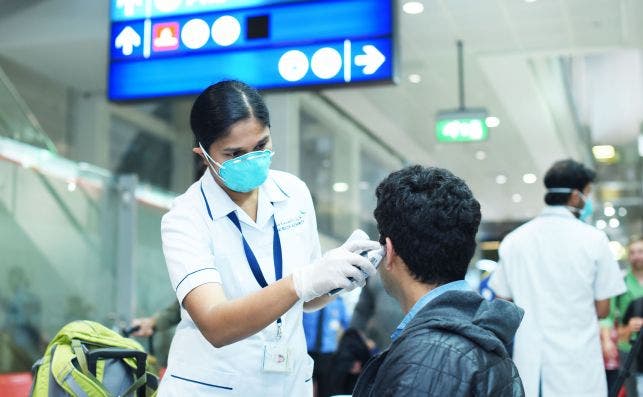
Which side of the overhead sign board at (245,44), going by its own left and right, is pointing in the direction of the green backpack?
front

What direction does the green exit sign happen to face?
toward the camera

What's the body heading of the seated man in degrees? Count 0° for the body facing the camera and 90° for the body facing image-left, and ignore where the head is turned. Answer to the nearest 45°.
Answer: approximately 135°

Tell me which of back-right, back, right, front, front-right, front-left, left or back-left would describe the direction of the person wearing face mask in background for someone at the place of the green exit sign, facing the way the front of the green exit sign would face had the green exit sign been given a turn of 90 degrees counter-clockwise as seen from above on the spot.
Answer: right

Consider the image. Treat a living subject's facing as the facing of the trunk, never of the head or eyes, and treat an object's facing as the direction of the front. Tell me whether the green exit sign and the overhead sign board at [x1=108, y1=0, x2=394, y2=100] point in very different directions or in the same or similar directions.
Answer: same or similar directions

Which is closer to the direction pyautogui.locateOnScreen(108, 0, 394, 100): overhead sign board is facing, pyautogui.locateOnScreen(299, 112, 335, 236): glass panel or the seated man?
the seated man

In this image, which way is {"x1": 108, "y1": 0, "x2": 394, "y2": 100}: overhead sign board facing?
toward the camera

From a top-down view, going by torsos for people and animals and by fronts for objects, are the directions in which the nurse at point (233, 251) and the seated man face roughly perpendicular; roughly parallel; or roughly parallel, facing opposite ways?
roughly parallel, facing opposite ways

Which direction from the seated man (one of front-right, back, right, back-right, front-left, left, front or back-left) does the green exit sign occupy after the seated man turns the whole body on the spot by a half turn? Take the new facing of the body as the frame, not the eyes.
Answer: back-left

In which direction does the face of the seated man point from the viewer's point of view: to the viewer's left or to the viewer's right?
to the viewer's left

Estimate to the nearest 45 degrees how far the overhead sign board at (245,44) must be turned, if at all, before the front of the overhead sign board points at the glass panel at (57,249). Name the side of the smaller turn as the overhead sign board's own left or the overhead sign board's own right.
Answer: approximately 135° to the overhead sign board's own right

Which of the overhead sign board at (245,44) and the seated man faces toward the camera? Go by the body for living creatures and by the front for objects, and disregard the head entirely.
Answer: the overhead sign board

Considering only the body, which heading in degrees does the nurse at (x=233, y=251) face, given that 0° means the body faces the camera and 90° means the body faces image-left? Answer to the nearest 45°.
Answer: approximately 315°

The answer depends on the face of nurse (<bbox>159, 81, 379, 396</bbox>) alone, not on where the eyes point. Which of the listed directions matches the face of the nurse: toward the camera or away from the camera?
toward the camera

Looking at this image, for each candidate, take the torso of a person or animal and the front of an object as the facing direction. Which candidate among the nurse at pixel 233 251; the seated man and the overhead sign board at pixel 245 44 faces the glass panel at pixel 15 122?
the seated man

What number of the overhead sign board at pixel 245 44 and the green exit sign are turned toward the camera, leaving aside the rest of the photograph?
2
